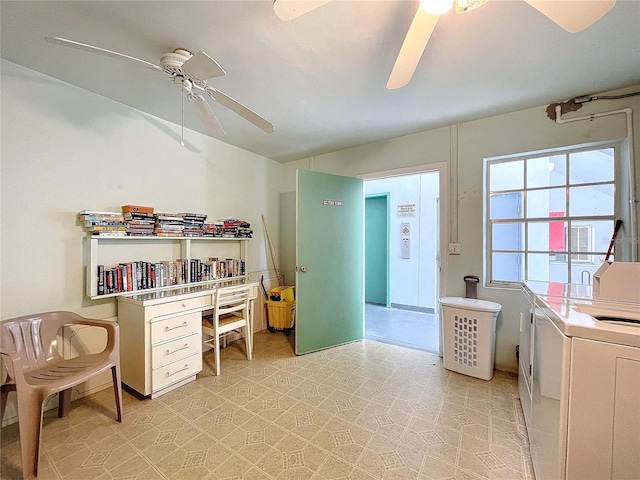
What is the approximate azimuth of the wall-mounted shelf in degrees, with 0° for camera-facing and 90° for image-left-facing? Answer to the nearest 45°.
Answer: approximately 315°

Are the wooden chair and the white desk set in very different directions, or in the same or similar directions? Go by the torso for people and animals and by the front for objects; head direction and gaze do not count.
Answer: very different directions

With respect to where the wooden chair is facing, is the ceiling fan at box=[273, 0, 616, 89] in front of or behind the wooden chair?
behind

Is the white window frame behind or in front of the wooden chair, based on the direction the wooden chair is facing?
behind

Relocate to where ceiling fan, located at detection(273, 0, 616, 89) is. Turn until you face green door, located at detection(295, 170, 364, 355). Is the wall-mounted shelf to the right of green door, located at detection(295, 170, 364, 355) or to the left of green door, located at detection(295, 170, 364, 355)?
left

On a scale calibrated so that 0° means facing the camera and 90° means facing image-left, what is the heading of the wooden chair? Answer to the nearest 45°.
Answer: approximately 135°

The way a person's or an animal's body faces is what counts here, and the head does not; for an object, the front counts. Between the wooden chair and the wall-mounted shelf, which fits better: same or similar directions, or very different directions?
very different directions
